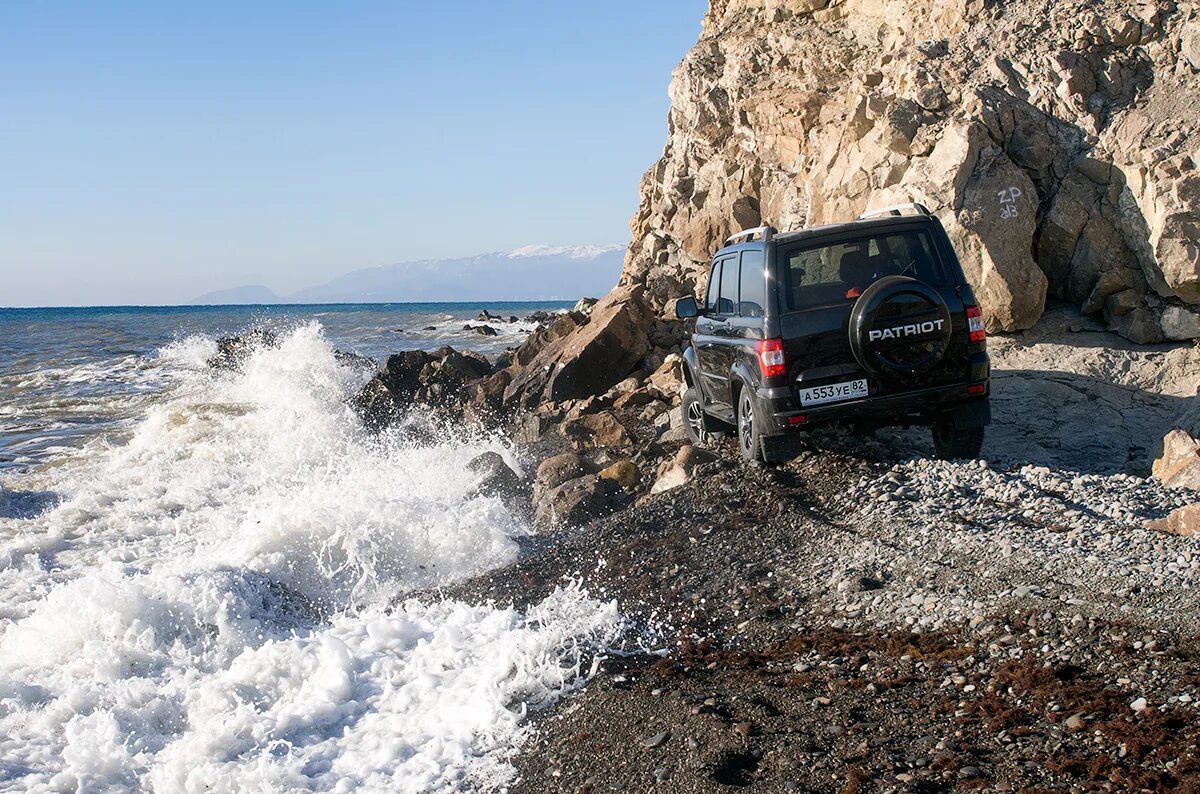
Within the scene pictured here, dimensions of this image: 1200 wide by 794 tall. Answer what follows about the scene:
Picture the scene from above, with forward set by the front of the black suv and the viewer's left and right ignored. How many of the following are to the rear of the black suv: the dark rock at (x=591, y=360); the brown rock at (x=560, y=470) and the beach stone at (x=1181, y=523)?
1

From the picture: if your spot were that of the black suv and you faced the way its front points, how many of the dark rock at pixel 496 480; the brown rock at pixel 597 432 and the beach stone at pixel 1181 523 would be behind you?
1

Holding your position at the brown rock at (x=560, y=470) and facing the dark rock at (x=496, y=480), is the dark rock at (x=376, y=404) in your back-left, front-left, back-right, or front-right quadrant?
front-right

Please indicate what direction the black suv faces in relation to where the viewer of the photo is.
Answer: facing away from the viewer and to the left of the viewer

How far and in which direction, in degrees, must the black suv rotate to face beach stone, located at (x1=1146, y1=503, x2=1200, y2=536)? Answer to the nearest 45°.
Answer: approximately 180°

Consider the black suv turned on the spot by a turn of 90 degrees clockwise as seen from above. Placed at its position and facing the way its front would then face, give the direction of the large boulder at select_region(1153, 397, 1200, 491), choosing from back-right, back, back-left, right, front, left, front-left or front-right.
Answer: front-right

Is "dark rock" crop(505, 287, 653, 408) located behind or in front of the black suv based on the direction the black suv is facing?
in front
